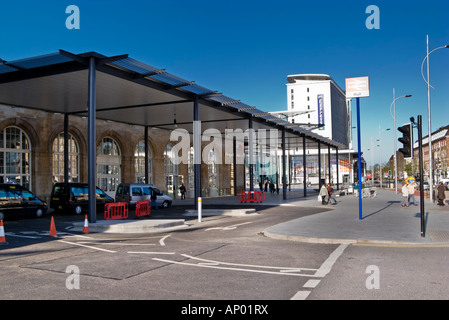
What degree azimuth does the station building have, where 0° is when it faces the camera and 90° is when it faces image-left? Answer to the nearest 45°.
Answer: approximately 315°

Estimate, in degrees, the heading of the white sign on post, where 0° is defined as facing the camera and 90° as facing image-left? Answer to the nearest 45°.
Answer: approximately 0°

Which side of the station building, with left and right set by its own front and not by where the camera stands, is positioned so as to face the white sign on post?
front

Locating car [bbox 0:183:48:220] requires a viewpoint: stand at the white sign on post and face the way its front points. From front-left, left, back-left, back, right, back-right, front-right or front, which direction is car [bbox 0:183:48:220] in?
right
